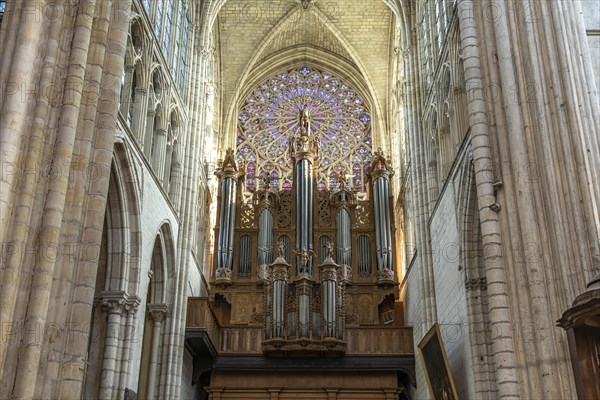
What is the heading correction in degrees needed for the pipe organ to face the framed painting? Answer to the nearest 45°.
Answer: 0° — it already faces it

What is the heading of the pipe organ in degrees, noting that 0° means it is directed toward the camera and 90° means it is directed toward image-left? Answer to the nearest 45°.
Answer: approximately 0°
